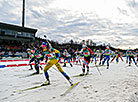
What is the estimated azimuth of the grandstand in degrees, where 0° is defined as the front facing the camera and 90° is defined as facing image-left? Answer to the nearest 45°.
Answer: approximately 315°
